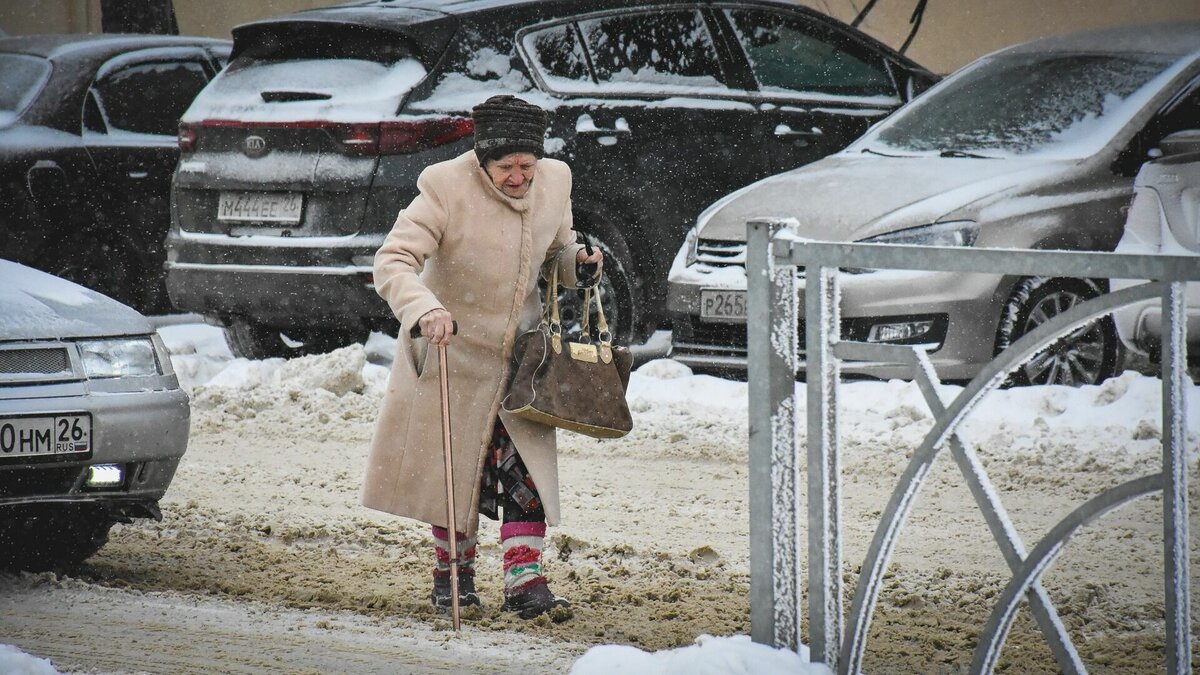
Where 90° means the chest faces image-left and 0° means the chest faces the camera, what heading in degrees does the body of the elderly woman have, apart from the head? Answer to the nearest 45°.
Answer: approximately 315°

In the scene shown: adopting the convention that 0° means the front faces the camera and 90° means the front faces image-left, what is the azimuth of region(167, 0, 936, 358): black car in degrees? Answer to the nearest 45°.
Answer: approximately 225°

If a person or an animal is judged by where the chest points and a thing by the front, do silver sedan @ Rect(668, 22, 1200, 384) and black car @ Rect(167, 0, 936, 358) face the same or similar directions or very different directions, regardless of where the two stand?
very different directions

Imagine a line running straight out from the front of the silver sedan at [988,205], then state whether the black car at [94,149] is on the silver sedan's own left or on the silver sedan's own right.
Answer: on the silver sedan's own right

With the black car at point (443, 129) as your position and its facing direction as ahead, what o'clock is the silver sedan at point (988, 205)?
The silver sedan is roughly at 2 o'clock from the black car.

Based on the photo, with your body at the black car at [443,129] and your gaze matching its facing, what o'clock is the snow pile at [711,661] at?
The snow pile is roughly at 4 o'clock from the black car.

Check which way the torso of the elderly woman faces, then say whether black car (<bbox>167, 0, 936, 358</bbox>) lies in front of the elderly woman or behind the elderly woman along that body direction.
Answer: behind

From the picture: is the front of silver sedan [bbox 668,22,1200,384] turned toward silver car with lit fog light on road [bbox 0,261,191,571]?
yes

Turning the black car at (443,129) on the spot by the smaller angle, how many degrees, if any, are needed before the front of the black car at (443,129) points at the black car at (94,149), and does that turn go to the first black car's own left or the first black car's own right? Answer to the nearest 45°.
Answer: approximately 90° to the first black car's own left
